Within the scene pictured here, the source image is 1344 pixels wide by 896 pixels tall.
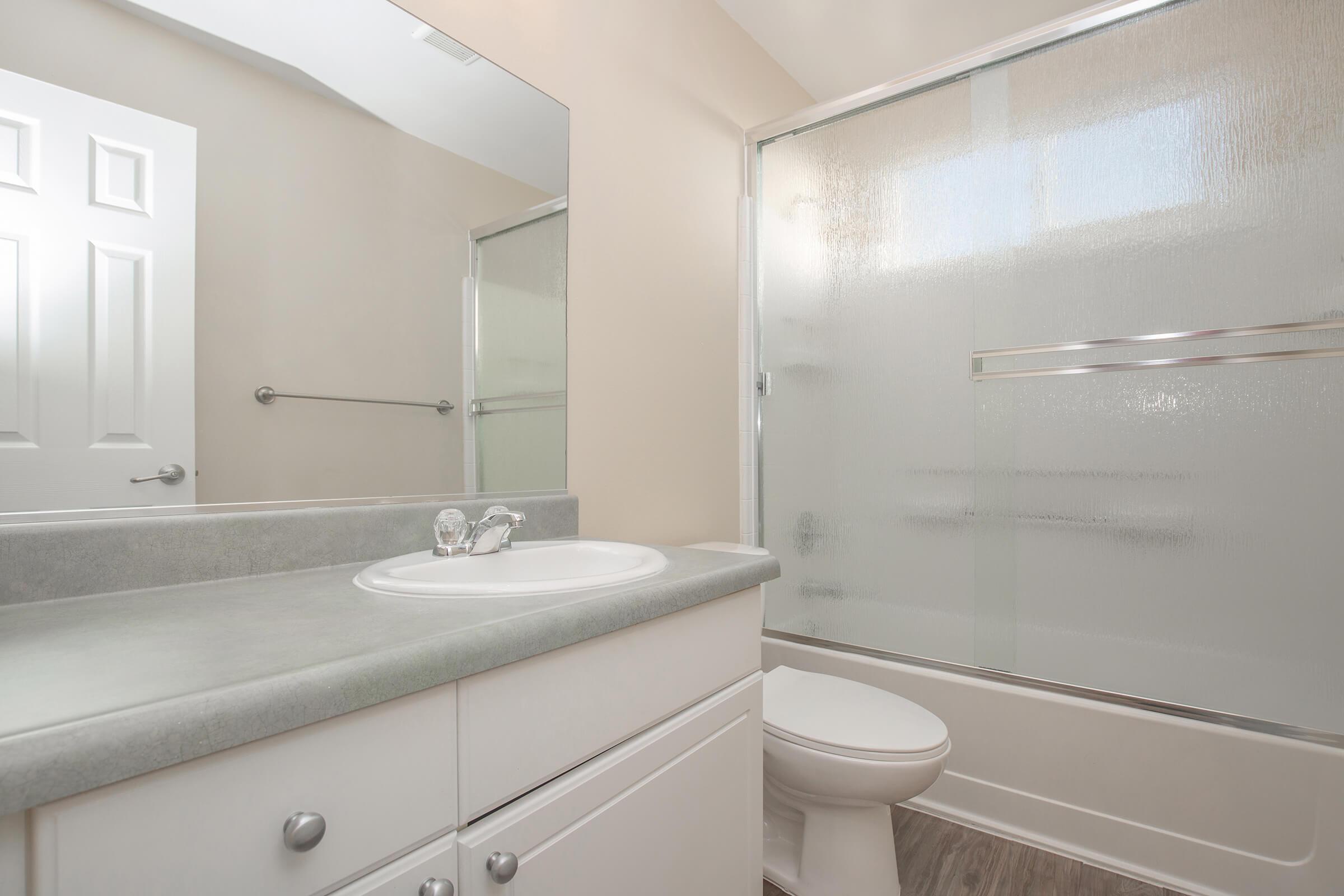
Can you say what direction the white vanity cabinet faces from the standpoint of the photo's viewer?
facing the viewer and to the right of the viewer

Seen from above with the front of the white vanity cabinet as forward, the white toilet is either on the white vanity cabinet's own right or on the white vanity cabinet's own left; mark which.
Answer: on the white vanity cabinet's own left

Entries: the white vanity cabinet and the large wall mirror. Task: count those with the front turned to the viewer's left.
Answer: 0

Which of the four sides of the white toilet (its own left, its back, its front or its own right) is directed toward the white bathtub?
left

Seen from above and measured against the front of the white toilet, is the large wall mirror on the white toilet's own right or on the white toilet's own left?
on the white toilet's own right

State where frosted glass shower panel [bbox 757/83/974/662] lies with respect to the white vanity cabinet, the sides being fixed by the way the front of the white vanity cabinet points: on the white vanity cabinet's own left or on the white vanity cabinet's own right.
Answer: on the white vanity cabinet's own left

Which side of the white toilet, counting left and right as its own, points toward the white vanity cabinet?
right

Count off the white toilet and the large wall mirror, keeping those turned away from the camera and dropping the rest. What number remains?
0

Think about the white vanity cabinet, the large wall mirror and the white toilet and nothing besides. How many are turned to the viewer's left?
0

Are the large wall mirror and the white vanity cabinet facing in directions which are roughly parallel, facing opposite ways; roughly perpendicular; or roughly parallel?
roughly parallel

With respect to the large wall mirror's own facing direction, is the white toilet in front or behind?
in front

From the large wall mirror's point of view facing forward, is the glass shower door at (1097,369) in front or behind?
in front
